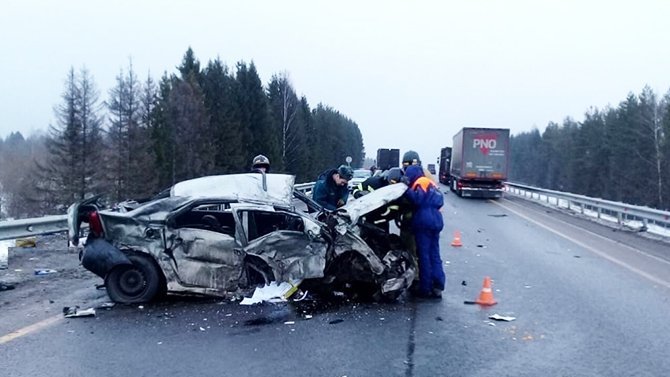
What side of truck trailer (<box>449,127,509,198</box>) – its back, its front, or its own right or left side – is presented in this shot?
back

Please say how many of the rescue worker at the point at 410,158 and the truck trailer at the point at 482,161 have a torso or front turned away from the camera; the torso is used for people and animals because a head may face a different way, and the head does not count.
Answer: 1

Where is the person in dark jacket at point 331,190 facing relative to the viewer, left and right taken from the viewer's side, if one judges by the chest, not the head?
facing the viewer and to the right of the viewer

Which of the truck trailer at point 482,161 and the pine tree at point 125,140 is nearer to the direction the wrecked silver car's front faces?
the truck trailer

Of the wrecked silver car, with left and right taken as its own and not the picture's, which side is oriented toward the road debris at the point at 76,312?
back

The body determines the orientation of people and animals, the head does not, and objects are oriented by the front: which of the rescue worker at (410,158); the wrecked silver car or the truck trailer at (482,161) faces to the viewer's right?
the wrecked silver car

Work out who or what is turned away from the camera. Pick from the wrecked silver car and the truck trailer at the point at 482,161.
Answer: the truck trailer

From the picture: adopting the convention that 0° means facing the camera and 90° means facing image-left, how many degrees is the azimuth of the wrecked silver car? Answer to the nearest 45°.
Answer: approximately 270°

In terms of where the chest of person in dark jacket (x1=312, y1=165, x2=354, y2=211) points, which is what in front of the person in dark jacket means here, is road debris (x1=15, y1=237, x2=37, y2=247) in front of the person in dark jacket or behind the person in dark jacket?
behind

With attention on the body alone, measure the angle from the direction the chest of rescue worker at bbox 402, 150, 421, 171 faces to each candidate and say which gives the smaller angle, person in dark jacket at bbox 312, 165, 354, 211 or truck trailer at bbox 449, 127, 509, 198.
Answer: the person in dark jacket

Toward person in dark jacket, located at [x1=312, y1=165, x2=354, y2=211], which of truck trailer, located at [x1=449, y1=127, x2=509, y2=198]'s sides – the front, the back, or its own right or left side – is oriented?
back

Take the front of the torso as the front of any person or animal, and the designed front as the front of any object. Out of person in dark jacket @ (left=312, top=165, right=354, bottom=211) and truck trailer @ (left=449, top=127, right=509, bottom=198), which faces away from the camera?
the truck trailer

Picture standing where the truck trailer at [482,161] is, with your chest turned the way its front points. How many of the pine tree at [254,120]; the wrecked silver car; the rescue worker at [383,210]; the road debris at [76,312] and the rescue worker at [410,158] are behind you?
4

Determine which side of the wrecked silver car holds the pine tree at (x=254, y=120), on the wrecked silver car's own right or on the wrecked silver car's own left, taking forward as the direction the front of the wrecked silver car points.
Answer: on the wrecked silver car's own left

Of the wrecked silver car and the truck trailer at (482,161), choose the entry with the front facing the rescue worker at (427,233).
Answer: the wrecked silver car

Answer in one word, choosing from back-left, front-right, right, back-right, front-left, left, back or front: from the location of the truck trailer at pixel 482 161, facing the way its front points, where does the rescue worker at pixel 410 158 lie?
back
